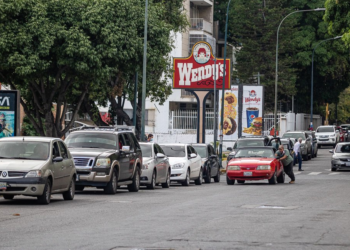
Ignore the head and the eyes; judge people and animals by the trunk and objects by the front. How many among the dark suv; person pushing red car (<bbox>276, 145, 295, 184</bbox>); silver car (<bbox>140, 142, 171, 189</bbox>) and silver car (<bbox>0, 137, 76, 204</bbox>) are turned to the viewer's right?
0

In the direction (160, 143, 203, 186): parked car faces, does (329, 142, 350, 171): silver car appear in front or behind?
behind

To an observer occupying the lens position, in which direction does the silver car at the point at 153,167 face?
facing the viewer and to the left of the viewer

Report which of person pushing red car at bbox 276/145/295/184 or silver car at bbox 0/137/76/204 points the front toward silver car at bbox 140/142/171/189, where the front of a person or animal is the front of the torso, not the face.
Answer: the person pushing red car

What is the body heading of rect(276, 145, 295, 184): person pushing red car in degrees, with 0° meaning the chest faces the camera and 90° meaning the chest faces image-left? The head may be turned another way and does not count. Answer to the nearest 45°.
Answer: approximately 45°

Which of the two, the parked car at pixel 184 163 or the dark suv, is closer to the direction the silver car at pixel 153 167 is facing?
the dark suv

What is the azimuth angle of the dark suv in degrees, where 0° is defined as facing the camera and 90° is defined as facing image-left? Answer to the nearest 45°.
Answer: approximately 45°

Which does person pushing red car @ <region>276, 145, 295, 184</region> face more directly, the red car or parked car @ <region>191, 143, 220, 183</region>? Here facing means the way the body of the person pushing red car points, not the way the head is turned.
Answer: the red car

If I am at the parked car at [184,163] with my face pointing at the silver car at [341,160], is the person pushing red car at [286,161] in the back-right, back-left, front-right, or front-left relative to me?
front-right

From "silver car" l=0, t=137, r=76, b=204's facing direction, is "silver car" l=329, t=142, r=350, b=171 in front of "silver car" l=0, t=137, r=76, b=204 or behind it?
behind

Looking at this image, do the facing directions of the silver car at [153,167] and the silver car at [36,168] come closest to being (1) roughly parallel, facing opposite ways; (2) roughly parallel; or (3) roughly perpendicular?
roughly parallel

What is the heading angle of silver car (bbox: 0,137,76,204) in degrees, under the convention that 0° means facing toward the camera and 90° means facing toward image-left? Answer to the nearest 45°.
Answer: approximately 45°

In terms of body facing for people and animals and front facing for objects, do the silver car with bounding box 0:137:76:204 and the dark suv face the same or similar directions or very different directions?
same or similar directions
